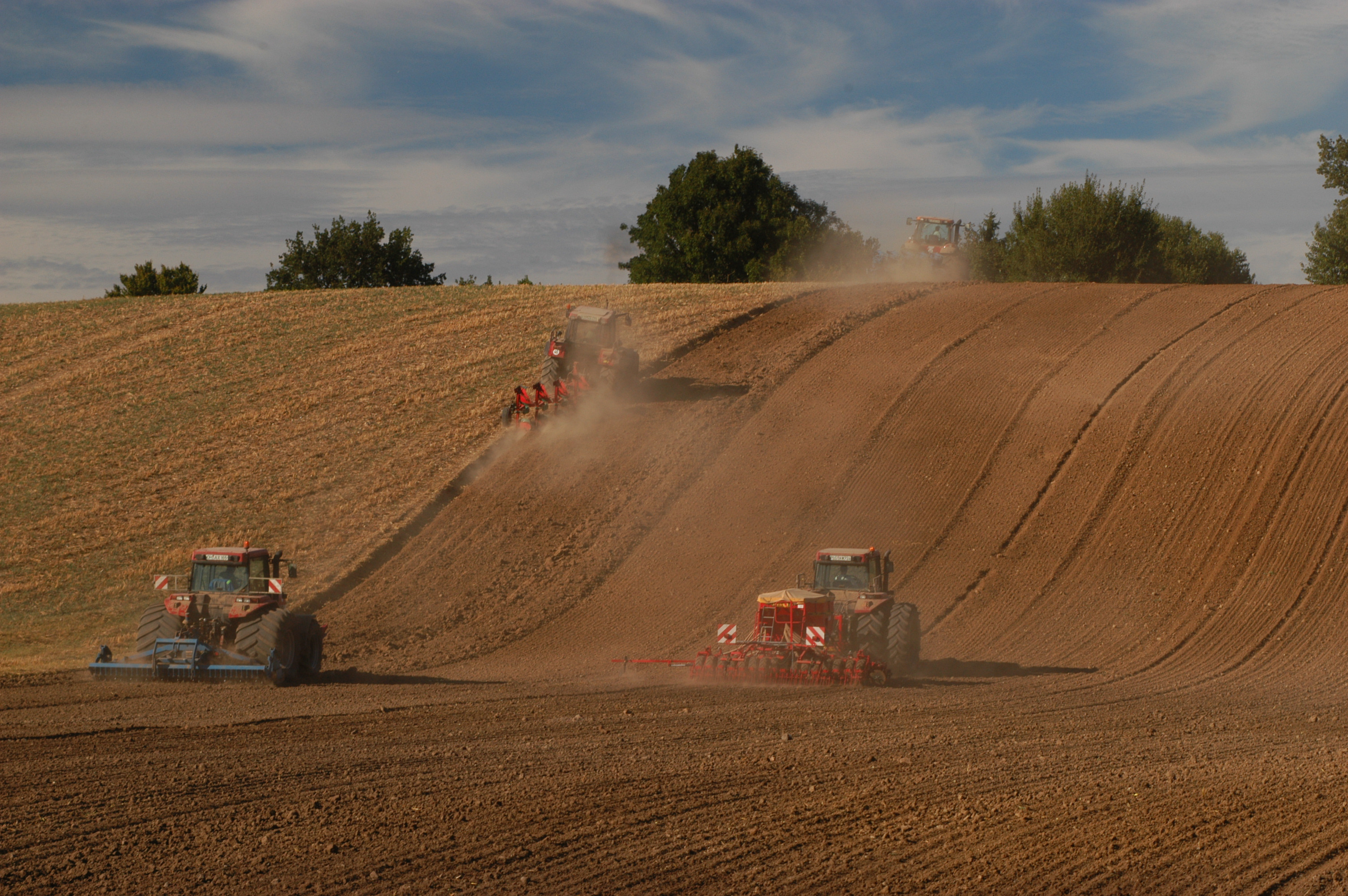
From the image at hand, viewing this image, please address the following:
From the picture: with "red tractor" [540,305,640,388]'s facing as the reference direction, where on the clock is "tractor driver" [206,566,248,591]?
The tractor driver is roughly at 5 o'clock from the red tractor.

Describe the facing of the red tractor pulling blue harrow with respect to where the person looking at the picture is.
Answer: facing away from the viewer and to the right of the viewer

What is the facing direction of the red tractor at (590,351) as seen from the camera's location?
facing away from the viewer and to the right of the viewer

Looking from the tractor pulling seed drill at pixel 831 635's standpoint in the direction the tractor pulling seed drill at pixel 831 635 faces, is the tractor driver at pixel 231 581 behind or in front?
behind

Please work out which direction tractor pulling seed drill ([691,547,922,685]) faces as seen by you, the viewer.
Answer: facing away from the viewer and to the right of the viewer

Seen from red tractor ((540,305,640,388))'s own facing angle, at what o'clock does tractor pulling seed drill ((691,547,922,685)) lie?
The tractor pulling seed drill is roughly at 4 o'clock from the red tractor.

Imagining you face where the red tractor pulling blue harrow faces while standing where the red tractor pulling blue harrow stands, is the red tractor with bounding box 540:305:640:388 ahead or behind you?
ahead

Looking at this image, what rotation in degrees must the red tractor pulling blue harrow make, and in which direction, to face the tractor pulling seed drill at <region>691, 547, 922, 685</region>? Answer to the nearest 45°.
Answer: approximately 45° to its right

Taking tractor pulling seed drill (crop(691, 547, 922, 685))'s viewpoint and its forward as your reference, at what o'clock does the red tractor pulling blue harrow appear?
The red tractor pulling blue harrow is roughly at 9 o'clock from the tractor pulling seed drill.
